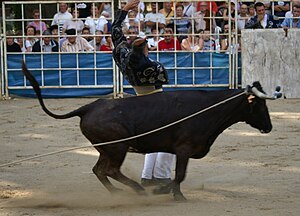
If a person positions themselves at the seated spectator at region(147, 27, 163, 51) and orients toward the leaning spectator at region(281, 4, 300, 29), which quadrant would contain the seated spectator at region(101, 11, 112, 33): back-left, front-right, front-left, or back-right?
back-left

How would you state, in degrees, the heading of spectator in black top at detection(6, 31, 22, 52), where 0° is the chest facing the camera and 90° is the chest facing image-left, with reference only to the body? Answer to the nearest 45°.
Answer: approximately 0°

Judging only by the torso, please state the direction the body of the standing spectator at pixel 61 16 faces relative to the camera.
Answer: toward the camera

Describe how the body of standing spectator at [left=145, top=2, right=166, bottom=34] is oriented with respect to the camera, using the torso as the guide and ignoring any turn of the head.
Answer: toward the camera

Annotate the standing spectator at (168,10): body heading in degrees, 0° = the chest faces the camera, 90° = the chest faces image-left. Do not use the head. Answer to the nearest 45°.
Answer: approximately 0°

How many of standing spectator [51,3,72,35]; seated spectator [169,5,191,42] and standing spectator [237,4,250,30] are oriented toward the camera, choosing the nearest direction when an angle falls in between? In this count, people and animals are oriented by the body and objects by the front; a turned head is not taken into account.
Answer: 3

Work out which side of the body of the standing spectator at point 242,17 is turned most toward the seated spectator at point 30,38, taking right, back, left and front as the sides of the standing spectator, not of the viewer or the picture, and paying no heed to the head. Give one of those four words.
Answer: right

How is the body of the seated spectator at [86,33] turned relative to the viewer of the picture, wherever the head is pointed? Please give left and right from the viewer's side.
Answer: facing the viewer

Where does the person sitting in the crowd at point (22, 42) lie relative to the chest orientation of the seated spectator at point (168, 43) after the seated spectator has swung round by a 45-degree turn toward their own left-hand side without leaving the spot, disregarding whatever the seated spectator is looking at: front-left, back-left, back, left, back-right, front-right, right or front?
back-right

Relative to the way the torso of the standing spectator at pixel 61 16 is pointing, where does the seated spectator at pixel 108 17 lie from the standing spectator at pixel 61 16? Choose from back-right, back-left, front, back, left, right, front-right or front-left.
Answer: left

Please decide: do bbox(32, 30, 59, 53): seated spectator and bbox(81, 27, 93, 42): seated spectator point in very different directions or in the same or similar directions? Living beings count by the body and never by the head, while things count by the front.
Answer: same or similar directions

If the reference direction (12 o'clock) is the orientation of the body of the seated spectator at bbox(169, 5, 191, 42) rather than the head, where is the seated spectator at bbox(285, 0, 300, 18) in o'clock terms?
The seated spectator at bbox(285, 0, 300, 18) is roughly at 9 o'clock from the seated spectator at bbox(169, 5, 191, 42).

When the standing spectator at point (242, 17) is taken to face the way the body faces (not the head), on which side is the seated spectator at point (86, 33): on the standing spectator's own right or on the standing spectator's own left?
on the standing spectator's own right
